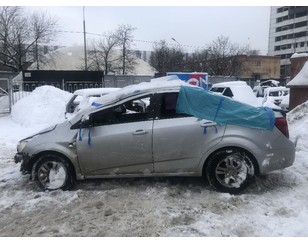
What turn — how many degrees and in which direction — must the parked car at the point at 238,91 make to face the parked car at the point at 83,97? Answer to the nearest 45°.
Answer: approximately 90° to its right

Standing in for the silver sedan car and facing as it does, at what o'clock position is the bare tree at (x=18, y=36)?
The bare tree is roughly at 2 o'clock from the silver sedan car.

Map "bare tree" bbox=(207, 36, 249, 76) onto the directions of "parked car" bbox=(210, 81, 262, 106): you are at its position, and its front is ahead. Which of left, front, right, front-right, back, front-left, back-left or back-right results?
back-left

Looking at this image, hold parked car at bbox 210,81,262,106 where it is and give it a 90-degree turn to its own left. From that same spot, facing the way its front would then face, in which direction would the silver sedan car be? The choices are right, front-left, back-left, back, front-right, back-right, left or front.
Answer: back-right

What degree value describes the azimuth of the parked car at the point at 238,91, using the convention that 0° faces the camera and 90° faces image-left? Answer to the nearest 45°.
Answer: approximately 315°

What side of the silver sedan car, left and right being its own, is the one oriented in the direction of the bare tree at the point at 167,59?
right

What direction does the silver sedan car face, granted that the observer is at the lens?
facing to the left of the viewer

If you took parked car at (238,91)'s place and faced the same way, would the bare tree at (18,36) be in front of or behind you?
behind
